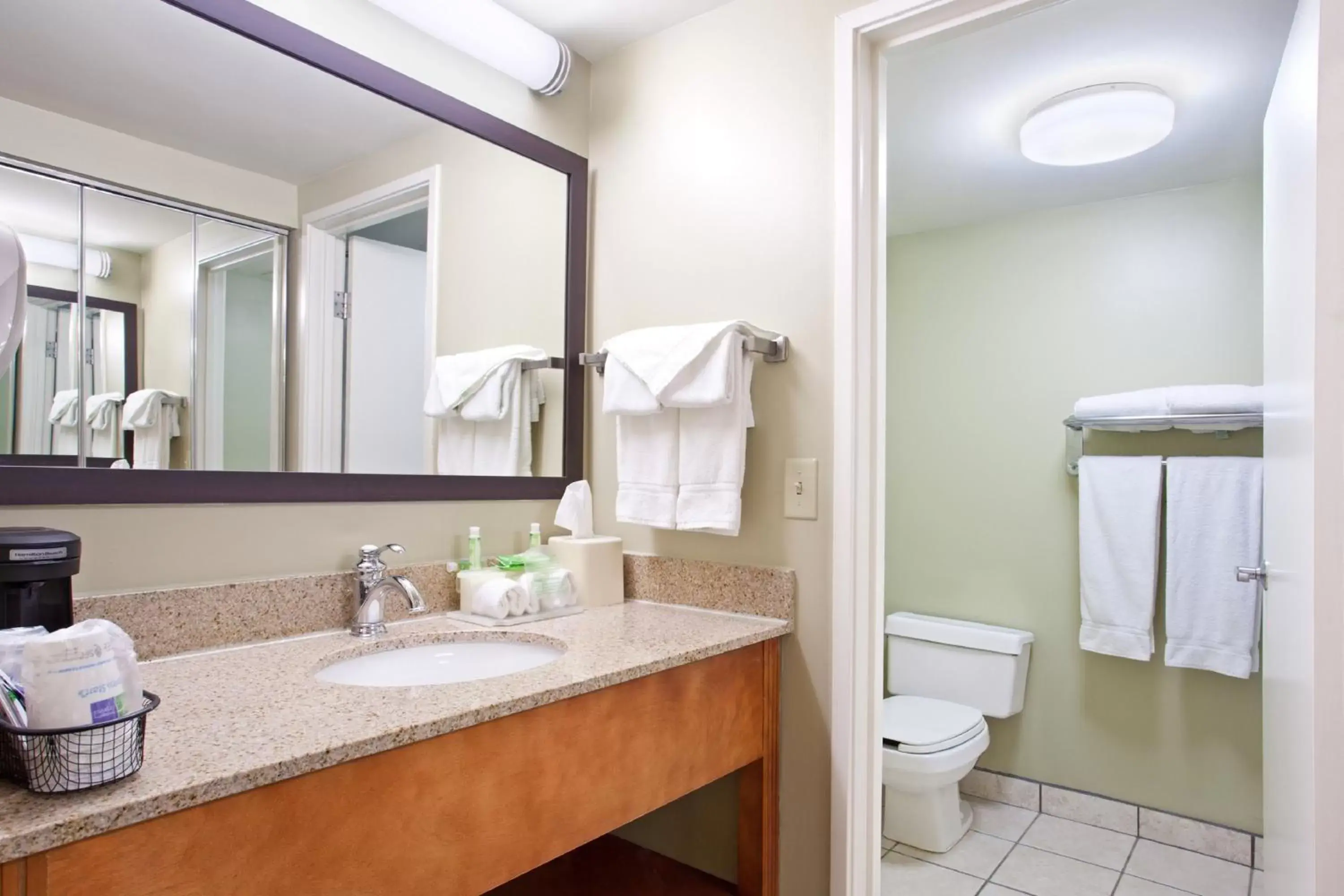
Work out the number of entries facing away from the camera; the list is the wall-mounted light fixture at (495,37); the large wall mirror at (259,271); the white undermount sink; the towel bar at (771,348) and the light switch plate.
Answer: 0

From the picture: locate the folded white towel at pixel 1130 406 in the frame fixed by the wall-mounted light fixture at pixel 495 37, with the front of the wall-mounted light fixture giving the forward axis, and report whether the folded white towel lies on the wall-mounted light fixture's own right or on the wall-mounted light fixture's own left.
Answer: on the wall-mounted light fixture's own left

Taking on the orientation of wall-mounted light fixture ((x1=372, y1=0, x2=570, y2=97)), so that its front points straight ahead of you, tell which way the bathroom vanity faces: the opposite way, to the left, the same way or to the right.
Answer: the same way

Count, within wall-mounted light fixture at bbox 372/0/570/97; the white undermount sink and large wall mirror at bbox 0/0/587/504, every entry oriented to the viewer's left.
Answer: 0

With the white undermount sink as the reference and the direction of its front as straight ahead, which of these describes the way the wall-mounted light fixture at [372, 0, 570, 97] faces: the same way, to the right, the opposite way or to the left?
the same way

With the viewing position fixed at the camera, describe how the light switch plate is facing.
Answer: facing the viewer and to the left of the viewer

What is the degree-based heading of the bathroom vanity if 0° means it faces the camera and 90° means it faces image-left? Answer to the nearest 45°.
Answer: approximately 315°

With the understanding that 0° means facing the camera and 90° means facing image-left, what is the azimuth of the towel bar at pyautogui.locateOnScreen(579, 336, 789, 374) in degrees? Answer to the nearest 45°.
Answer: approximately 45°

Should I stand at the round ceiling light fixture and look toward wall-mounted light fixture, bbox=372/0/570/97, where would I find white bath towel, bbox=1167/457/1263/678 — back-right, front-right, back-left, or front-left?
back-right

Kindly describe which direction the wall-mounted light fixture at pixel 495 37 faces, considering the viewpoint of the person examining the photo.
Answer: facing the viewer and to the right of the viewer

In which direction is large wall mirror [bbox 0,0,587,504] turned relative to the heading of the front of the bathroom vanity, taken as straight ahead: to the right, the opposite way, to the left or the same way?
the same way

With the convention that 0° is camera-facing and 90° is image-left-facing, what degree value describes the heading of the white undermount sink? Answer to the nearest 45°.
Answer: approximately 315°

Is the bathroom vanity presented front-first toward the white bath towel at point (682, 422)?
no
